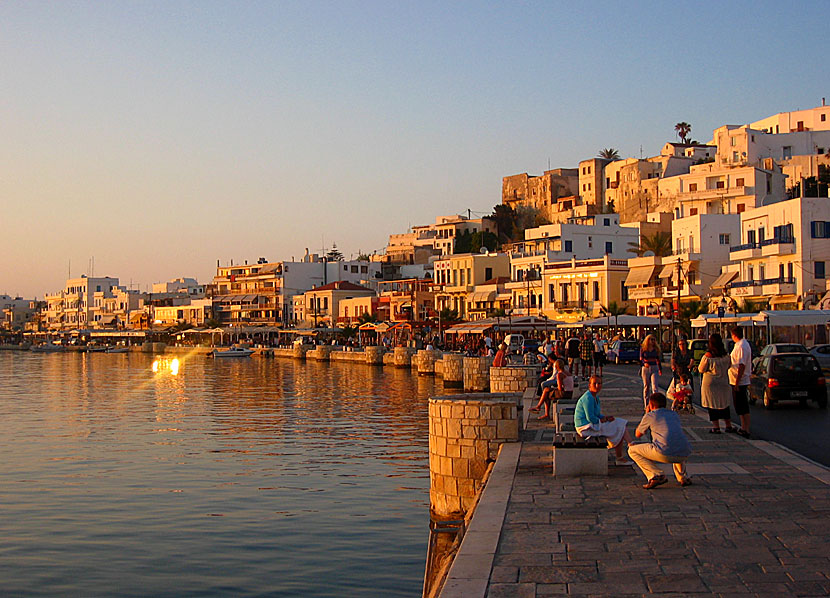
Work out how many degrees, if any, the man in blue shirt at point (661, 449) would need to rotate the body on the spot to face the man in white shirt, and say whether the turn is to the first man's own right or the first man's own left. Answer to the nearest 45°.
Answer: approximately 45° to the first man's own right

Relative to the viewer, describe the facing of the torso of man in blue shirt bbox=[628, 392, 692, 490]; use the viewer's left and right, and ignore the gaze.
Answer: facing away from the viewer and to the left of the viewer

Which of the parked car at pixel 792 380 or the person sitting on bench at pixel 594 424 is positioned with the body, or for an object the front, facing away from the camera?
the parked car

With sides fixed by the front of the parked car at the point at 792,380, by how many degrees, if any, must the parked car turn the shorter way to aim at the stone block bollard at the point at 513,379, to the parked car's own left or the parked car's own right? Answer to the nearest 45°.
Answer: approximately 45° to the parked car's own left

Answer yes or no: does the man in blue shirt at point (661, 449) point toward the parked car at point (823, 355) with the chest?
no

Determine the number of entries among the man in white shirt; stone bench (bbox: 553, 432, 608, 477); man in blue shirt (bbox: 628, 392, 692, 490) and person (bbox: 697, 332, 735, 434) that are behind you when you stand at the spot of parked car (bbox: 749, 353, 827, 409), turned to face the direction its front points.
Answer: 4

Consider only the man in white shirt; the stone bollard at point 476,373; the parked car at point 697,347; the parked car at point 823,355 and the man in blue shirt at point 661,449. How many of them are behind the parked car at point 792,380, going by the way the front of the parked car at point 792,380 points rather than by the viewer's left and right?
2

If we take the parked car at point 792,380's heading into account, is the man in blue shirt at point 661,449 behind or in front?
behind

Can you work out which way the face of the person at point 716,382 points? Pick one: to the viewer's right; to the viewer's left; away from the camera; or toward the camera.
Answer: away from the camera

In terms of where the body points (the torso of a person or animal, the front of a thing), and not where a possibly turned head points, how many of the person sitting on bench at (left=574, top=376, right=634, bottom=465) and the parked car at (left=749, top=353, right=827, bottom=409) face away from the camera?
1

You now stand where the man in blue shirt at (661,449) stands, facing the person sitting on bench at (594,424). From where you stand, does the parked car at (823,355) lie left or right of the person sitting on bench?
right

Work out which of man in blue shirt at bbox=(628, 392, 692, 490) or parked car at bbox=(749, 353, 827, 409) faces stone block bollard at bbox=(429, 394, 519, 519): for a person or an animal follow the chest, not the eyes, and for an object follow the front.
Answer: the man in blue shirt

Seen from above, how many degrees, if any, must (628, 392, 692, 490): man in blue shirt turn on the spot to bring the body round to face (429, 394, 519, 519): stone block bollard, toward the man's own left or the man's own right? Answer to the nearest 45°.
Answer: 0° — they already face it

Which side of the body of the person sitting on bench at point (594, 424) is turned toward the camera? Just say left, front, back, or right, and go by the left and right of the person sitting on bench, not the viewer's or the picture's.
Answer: right

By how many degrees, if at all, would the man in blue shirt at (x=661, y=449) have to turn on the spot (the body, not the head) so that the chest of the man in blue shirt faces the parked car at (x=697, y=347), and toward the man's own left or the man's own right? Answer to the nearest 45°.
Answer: approximately 45° to the man's own right

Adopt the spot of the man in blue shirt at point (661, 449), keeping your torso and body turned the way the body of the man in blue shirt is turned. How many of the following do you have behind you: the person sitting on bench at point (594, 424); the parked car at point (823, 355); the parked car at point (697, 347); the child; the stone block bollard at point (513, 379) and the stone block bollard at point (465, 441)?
0

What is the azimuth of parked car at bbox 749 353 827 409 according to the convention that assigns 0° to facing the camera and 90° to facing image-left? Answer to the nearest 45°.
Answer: approximately 180°

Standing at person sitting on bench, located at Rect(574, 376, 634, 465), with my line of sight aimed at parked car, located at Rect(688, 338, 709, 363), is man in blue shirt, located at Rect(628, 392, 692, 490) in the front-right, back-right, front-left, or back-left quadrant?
back-right

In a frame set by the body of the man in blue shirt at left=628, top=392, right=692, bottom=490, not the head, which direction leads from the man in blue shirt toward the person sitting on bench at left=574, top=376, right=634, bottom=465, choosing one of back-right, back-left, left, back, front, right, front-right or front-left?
front
